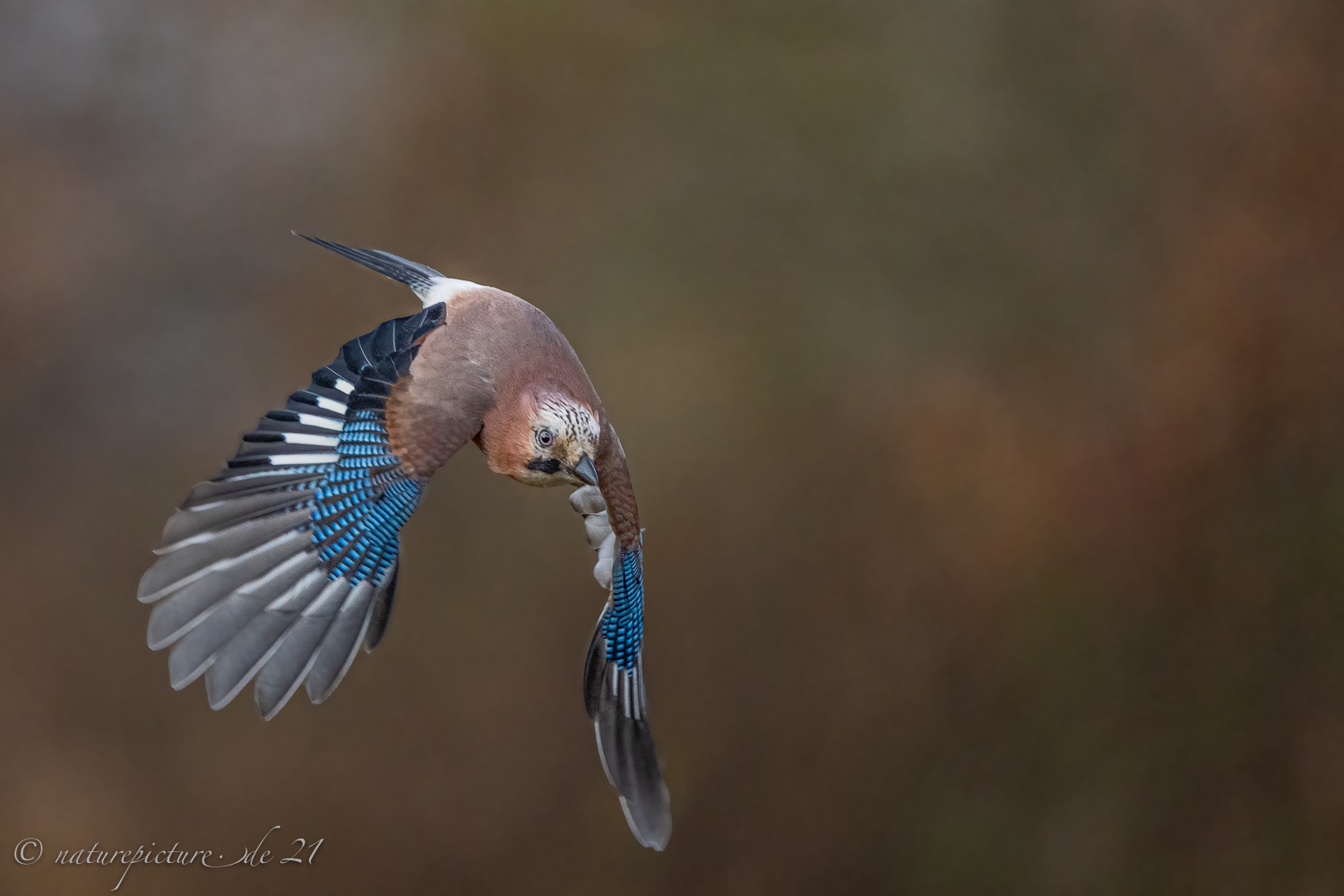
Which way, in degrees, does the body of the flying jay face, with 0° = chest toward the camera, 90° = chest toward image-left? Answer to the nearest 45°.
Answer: approximately 315°
